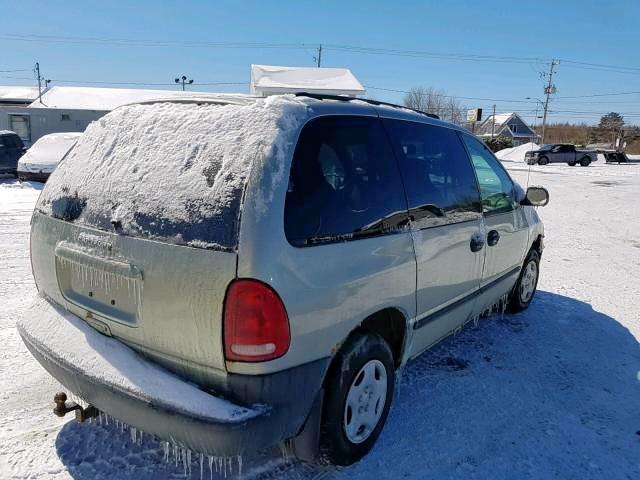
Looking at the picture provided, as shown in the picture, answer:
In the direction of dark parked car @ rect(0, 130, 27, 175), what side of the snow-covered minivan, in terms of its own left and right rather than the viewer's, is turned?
left

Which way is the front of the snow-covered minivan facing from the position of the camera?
facing away from the viewer and to the right of the viewer

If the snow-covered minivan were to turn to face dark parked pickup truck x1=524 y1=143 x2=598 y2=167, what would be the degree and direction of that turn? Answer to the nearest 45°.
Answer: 0° — it already faces it
